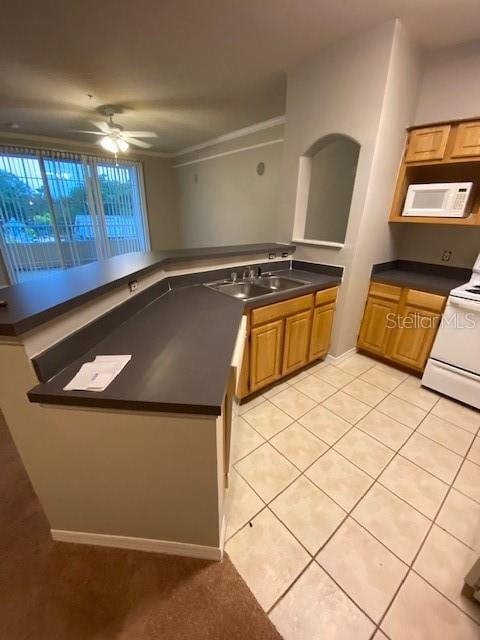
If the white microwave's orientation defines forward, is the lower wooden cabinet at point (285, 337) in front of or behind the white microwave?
in front

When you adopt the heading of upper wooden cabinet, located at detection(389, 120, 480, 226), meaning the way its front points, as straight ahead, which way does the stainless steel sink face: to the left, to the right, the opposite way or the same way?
to the left

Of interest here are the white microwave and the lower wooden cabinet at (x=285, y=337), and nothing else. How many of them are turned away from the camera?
0

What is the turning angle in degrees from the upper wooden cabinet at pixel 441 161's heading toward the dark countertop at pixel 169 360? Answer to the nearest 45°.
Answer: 0° — it already faces it

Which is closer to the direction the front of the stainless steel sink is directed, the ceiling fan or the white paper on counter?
the white paper on counter

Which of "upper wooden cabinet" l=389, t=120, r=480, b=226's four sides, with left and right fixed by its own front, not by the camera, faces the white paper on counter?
front

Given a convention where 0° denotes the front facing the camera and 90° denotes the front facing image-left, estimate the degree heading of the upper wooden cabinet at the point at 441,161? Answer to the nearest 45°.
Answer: approximately 0°

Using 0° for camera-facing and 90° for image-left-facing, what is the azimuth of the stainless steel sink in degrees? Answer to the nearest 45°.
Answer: approximately 315°

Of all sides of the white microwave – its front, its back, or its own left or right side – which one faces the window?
right

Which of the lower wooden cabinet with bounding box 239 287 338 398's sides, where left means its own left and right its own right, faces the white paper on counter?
right

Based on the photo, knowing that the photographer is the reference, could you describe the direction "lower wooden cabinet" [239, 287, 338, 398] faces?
facing the viewer and to the right of the viewer

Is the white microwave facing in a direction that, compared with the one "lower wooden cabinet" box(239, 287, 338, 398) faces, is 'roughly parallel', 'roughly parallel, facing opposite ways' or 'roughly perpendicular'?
roughly perpendicular

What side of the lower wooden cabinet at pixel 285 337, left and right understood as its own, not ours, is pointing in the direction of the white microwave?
left
